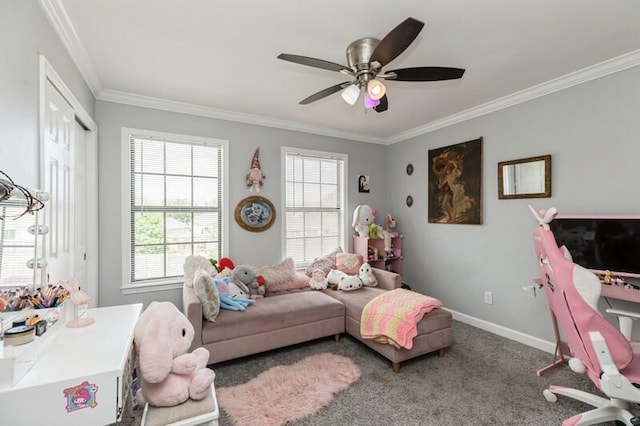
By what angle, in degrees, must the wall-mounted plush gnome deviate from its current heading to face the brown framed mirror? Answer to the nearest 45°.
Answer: approximately 45° to its left

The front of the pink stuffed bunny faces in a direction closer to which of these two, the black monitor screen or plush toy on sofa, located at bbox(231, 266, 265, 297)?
the black monitor screen

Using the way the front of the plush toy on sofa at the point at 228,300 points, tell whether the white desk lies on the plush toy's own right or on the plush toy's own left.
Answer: on the plush toy's own right

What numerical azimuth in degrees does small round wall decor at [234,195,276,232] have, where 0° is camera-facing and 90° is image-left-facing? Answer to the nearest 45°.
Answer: approximately 0°

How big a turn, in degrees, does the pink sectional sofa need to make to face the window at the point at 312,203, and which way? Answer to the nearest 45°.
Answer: approximately 135° to its left

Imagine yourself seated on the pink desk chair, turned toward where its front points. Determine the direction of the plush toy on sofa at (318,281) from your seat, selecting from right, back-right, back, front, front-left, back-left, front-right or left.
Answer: back-left

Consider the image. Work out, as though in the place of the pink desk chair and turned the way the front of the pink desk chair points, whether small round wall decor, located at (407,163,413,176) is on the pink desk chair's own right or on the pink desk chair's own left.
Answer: on the pink desk chair's own left

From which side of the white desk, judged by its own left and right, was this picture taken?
right

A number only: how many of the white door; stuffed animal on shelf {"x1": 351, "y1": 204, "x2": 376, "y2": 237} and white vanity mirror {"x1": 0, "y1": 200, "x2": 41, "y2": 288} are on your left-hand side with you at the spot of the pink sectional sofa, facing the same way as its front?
1
